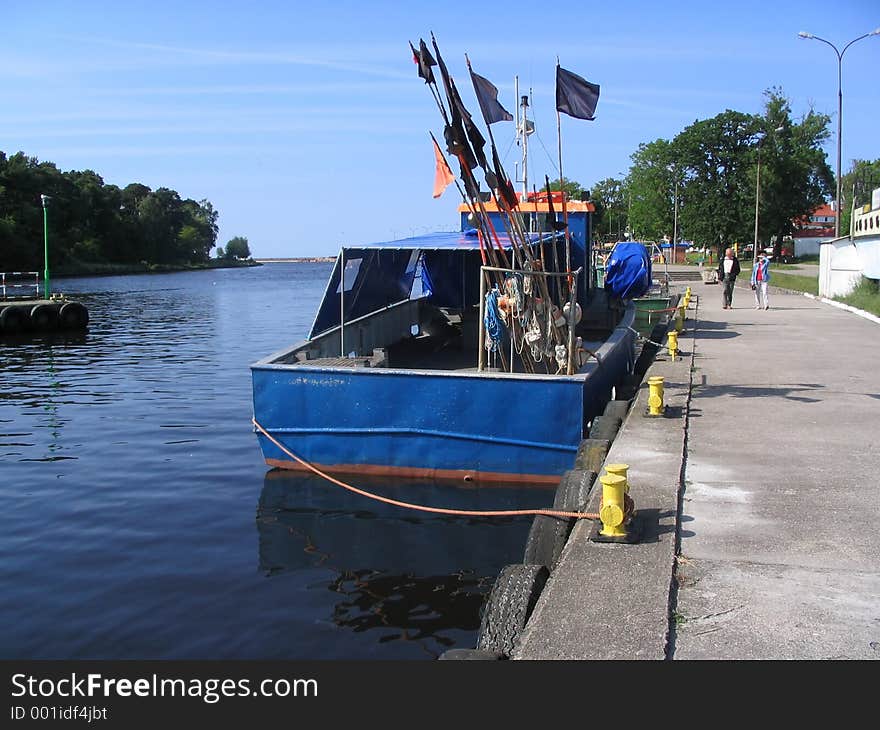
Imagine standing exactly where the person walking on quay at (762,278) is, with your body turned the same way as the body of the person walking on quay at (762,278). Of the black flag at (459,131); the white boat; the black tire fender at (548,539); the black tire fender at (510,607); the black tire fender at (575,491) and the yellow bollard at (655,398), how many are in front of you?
5

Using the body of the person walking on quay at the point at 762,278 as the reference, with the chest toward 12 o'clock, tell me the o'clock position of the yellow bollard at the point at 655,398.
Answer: The yellow bollard is roughly at 12 o'clock from the person walking on quay.

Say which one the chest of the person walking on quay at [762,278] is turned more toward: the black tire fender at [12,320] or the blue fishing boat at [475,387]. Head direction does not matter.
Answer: the blue fishing boat

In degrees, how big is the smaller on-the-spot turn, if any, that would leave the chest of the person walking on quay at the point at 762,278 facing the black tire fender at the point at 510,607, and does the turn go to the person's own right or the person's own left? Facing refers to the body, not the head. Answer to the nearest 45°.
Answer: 0° — they already face it

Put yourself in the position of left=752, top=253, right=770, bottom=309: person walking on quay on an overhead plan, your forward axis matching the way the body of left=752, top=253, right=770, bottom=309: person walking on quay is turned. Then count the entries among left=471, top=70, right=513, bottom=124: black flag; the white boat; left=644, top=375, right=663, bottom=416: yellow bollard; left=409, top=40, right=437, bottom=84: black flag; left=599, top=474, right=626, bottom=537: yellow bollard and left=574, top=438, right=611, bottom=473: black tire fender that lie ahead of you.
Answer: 5

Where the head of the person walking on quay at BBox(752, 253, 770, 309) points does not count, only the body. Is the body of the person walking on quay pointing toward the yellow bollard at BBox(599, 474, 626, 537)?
yes

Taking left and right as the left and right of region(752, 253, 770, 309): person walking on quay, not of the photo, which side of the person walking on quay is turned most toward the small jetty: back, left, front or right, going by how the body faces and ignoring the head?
right

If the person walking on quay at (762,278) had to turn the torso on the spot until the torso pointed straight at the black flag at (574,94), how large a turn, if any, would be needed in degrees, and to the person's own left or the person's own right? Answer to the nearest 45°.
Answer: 0° — they already face it

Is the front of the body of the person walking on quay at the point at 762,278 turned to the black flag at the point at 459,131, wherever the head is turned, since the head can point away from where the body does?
yes

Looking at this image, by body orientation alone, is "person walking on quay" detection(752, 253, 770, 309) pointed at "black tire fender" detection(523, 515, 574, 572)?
yes

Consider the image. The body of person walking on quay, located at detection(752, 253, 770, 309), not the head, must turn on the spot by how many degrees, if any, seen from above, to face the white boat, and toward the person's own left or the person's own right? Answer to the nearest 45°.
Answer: approximately 135° to the person's own left

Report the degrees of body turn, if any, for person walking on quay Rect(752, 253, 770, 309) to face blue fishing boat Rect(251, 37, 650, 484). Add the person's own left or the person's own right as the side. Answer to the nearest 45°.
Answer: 0° — they already face it

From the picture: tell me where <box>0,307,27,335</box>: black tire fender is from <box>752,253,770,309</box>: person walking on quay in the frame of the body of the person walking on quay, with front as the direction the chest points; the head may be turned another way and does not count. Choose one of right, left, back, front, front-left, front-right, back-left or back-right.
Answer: right
